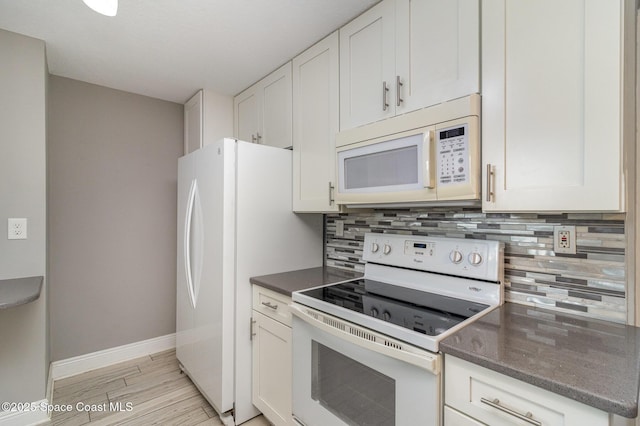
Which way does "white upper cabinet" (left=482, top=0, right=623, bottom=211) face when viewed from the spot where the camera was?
facing the viewer

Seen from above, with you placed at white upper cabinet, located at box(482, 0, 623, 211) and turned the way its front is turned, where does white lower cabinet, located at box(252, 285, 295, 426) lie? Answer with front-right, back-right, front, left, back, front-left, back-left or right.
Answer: right

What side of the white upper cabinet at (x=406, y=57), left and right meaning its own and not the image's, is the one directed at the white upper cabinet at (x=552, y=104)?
left

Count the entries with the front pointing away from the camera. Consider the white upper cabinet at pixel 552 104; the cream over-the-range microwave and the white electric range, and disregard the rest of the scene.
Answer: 0

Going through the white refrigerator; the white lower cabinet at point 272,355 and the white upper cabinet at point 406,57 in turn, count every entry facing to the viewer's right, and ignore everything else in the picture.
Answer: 0

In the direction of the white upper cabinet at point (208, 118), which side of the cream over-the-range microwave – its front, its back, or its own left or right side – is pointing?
right

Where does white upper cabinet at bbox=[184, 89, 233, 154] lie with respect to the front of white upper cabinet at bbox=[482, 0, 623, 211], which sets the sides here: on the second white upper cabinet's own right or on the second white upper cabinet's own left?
on the second white upper cabinet's own right

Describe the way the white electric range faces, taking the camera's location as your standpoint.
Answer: facing the viewer and to the left of the viewer

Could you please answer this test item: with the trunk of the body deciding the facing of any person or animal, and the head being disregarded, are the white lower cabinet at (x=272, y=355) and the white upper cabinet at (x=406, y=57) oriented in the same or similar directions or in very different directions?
same or similar directions

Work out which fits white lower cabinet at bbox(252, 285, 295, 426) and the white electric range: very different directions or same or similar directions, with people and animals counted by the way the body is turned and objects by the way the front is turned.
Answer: same or similar directions

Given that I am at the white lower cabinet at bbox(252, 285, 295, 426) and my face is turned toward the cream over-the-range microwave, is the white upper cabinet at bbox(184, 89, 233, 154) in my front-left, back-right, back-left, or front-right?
back-left

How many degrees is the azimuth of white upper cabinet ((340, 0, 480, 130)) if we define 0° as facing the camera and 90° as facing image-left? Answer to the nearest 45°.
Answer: approximately 45°

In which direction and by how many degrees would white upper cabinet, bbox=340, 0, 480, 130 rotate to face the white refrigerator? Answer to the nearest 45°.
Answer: approximately 45° to its right

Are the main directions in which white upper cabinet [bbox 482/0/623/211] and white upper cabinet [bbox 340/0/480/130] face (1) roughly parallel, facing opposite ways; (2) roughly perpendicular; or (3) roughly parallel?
roughly parallel

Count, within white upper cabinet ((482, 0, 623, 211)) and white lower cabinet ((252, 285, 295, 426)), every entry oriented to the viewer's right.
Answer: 0

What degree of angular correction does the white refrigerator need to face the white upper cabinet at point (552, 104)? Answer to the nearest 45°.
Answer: approximately 90° to its left
